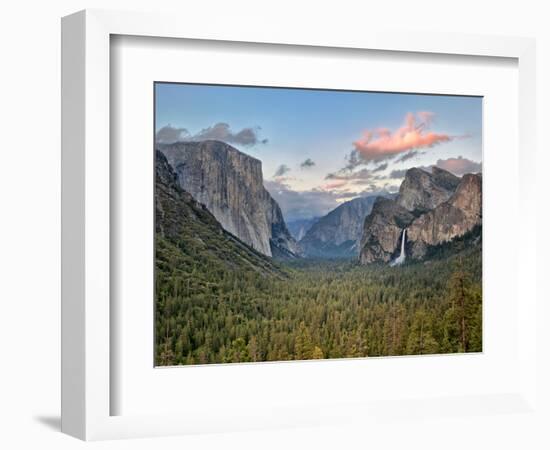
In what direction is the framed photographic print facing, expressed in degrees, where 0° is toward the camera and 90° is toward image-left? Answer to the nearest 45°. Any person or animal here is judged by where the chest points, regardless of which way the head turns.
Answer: approximately 315°
